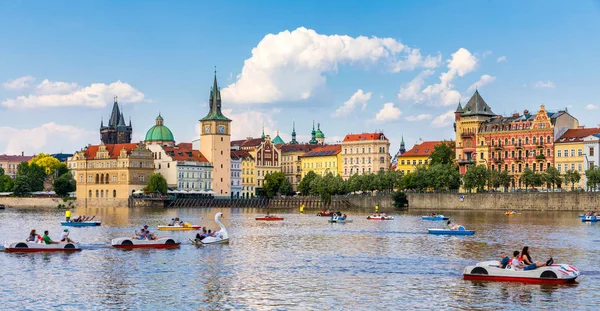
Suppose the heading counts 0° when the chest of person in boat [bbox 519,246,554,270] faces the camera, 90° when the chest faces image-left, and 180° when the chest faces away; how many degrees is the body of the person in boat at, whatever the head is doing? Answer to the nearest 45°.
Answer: approximately 270°

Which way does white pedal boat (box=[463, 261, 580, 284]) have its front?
to the viewer's right
